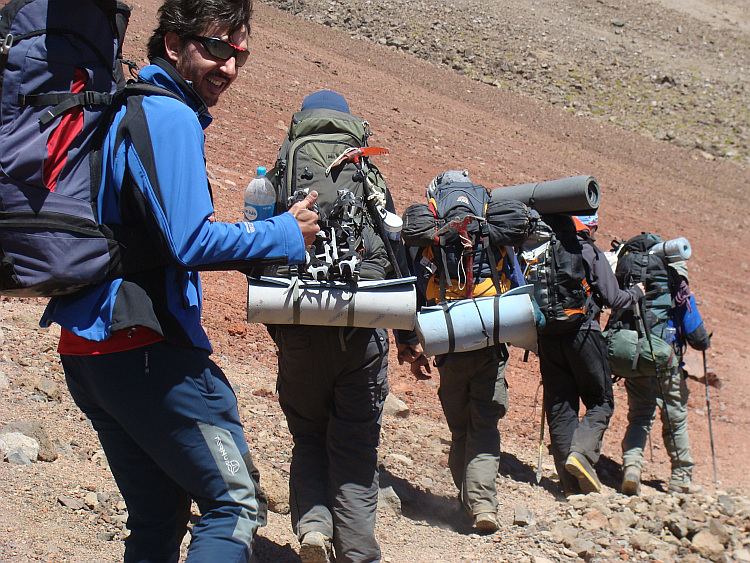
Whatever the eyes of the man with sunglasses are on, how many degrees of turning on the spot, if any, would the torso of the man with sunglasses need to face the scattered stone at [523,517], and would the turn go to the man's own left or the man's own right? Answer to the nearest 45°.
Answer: approximately 45° to the man's own left

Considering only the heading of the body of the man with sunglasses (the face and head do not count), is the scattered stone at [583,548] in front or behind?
in front

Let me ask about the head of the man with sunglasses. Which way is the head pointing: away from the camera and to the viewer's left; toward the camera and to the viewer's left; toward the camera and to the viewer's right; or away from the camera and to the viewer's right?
toward the camera and to the viewer's right

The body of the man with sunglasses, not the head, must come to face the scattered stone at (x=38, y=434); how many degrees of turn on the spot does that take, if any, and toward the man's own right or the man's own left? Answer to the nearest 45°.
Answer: approximately 90° to the man's own left

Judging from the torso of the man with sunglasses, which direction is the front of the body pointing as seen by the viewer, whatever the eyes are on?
to the viewer's right

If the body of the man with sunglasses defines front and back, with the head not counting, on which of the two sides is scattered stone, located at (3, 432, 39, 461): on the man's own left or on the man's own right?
on the man's own left
